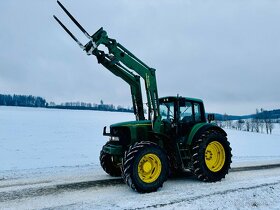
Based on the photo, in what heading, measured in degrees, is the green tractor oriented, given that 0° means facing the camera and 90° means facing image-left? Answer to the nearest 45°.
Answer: approximately 45°
